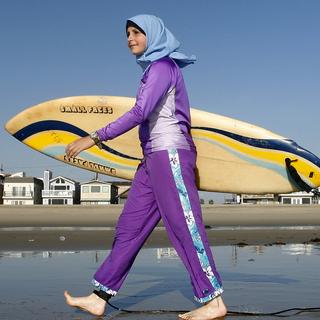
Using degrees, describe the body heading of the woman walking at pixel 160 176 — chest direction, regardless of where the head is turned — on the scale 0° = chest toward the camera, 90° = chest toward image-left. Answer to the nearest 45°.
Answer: approximately 90°
